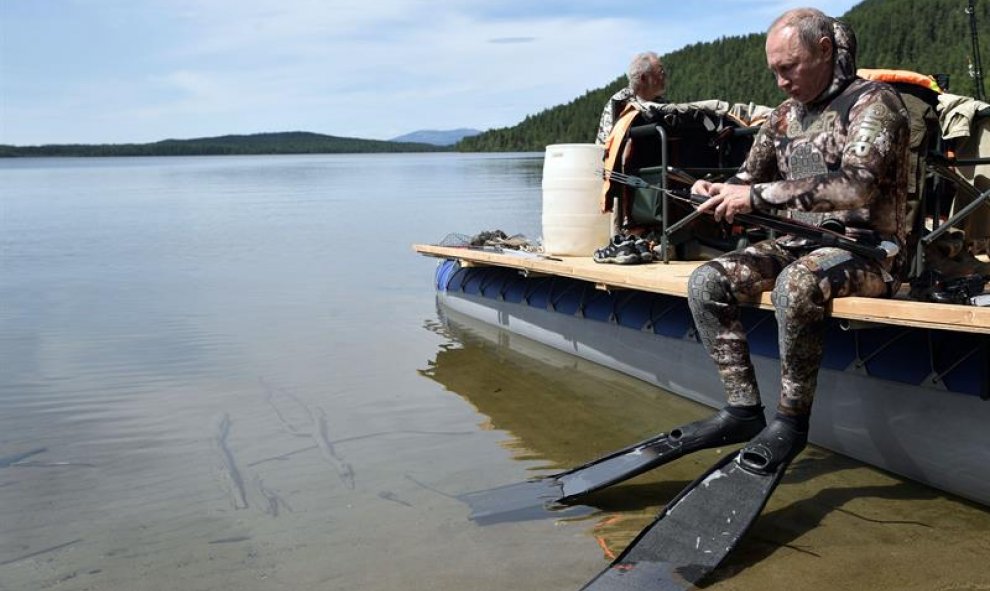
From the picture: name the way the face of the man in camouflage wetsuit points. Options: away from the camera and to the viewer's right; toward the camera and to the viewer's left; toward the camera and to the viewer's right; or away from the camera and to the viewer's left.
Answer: toward the camera and to the viewer's left

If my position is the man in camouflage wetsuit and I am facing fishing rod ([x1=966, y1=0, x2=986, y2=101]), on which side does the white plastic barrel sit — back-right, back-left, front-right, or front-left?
front-left

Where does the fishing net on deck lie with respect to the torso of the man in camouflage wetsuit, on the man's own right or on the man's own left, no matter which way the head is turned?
on the man's own right

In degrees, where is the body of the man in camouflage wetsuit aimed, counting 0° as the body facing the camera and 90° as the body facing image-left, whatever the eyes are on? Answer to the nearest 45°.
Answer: approximately 45°

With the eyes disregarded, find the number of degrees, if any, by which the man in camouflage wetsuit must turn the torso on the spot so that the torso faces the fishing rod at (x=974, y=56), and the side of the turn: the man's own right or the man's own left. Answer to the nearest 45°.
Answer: approximately 135° to the man's own right

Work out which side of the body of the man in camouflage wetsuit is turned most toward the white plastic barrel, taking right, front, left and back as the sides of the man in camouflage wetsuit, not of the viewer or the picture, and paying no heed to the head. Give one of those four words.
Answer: right
